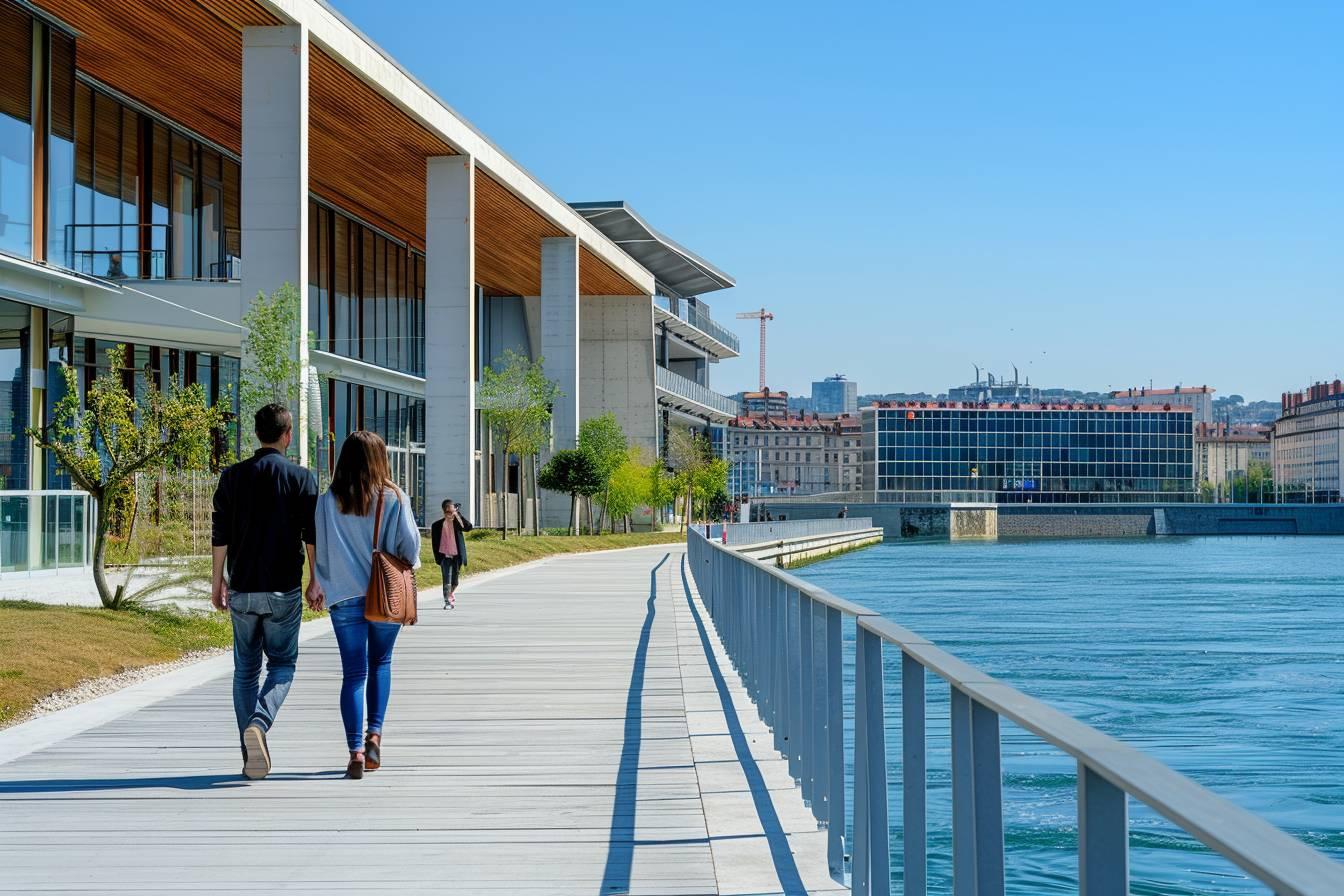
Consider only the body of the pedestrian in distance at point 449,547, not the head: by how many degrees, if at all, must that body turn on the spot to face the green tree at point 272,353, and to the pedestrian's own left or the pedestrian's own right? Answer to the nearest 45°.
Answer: approximately 135° to the pedestrian's own right

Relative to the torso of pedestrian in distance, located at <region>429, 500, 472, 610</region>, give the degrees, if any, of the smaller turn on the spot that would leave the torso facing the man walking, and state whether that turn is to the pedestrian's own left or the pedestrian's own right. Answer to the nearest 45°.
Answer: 0° — they already face them

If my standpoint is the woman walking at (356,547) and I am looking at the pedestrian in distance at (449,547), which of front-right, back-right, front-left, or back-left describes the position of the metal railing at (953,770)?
back-right

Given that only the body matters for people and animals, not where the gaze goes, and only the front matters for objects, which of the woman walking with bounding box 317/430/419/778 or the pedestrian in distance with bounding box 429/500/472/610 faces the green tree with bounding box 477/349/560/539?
the woman walking

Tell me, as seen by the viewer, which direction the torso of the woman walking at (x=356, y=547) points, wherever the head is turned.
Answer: away from the camera

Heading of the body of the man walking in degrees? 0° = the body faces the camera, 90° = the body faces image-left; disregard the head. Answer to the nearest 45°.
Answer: approximately 180°

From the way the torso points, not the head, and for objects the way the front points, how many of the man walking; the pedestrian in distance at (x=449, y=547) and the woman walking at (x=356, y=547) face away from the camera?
2

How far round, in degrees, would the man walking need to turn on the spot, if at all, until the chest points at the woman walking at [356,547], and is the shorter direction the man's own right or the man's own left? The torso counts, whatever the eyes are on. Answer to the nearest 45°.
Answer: approximately 90° to the man's own right

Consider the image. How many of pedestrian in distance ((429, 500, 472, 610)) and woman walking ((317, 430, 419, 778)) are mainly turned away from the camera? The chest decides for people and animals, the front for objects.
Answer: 1

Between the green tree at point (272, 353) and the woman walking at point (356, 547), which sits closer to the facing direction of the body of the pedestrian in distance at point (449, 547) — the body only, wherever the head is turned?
the woman walking

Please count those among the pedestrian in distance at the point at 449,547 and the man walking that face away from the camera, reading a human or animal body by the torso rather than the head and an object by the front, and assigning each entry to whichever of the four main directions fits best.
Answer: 1
